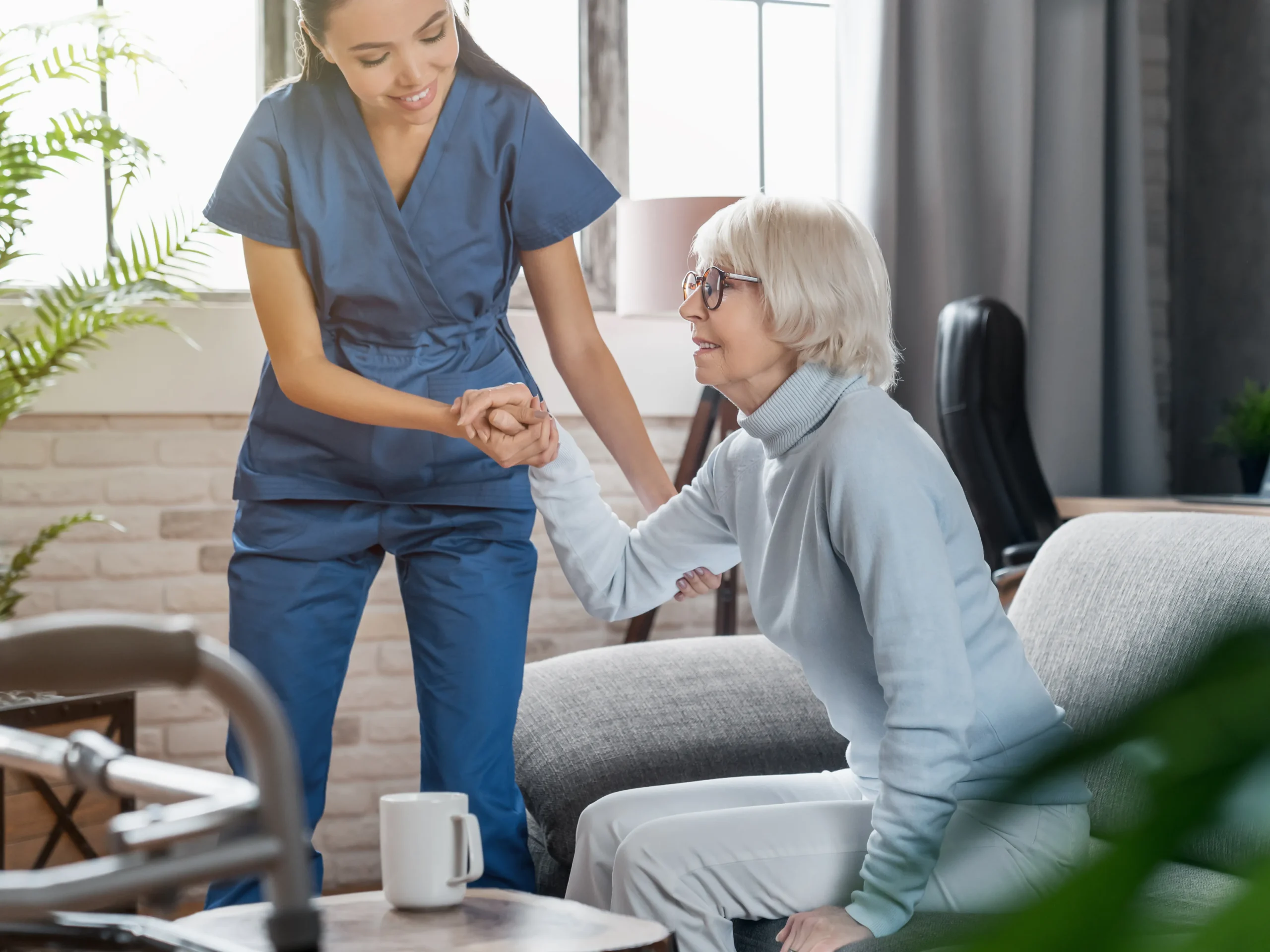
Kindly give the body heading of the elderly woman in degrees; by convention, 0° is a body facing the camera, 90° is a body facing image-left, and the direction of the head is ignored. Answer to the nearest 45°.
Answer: approximately 90°

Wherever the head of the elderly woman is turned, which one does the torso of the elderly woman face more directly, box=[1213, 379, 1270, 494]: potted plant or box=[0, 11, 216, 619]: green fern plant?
the green fern plant

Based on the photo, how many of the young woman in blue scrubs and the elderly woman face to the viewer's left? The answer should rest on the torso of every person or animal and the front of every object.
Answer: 1

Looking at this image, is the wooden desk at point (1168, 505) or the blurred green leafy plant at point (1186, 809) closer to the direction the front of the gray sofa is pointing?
the blurred green leafy plant

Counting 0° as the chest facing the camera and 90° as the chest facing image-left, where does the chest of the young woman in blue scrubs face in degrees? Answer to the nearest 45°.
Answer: approximately 0°

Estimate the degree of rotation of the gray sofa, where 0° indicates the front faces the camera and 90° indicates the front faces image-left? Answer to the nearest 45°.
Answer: approximately 45°
